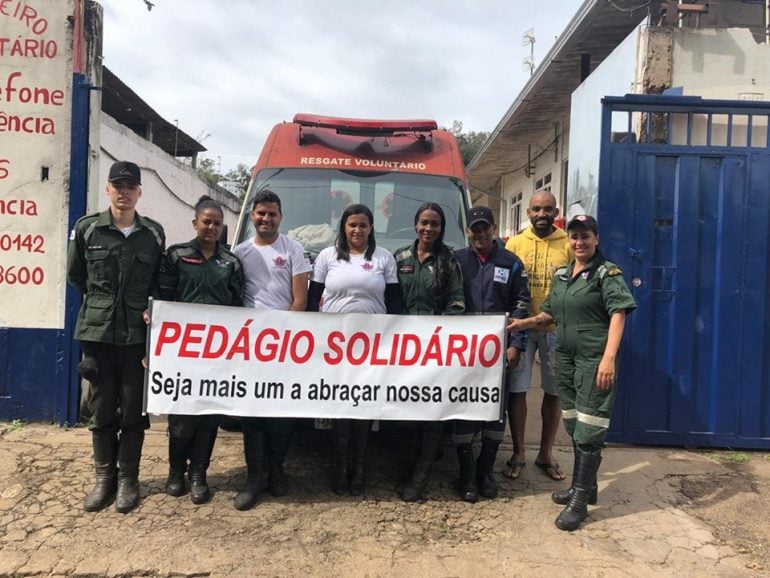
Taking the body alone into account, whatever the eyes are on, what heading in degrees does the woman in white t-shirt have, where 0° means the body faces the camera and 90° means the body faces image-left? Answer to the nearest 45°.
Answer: approximately 0°

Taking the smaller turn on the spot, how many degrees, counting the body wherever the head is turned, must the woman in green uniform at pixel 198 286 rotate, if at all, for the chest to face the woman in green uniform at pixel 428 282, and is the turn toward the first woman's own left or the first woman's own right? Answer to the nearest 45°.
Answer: approximately 90° to the first woman's own left

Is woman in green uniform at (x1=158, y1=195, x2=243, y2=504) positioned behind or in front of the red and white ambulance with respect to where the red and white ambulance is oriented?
in front

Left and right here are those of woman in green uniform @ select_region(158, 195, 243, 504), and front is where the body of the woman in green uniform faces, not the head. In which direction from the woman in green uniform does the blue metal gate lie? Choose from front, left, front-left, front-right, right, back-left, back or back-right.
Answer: left

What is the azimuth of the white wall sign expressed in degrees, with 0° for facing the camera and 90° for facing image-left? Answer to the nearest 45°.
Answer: approximately 0°

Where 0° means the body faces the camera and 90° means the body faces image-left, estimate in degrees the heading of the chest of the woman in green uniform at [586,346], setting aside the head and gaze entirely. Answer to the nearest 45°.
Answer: approximately 45°

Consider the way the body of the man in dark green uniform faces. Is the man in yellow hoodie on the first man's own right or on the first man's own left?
on the first man's own left

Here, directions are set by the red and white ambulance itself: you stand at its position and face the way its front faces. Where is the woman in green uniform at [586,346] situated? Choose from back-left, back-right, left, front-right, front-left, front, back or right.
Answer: front-left
